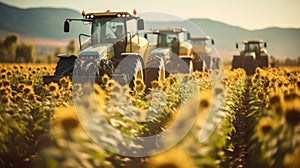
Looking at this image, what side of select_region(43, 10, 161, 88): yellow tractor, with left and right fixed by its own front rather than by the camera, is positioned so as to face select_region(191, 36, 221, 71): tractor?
back

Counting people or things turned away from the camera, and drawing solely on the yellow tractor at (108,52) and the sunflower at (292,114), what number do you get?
0

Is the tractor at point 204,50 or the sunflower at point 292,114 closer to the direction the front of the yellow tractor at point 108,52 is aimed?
the sunflower

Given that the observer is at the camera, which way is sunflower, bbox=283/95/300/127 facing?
facing the viewer

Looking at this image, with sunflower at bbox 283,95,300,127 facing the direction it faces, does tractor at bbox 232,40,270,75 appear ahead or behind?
behind

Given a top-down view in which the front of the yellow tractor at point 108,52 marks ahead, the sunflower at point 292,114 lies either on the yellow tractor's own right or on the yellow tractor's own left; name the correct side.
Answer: on the yellow tractor's own left

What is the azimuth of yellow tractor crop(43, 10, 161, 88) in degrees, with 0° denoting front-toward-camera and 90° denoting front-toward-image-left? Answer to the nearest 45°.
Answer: approximately 45°

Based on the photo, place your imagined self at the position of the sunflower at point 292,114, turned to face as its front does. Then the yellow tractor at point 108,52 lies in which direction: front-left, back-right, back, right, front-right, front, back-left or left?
back-right

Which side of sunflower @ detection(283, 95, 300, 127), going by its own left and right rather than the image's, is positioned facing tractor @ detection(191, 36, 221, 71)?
back
